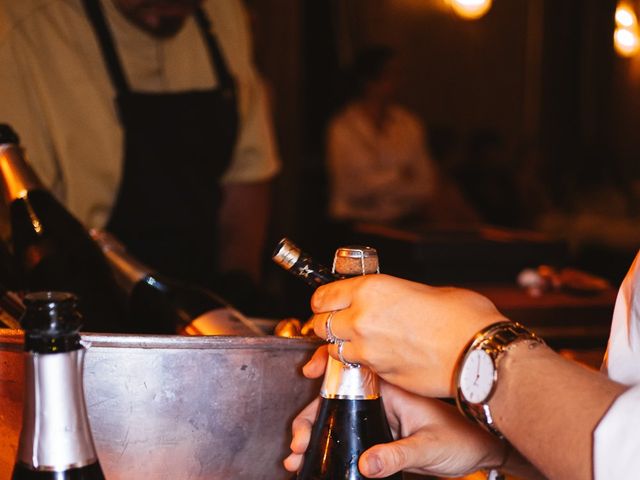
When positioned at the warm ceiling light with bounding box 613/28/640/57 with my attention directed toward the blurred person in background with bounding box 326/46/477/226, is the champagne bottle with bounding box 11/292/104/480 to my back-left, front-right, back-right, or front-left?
front-left
